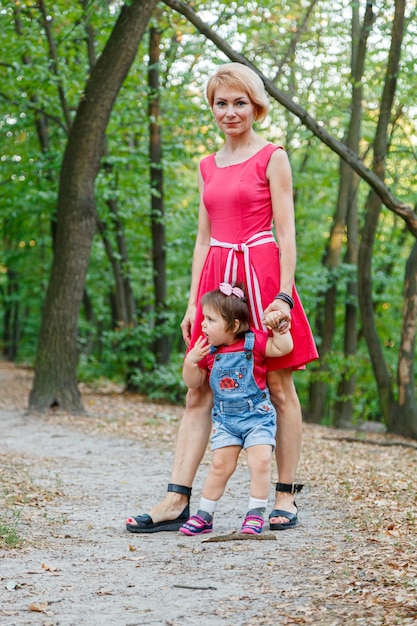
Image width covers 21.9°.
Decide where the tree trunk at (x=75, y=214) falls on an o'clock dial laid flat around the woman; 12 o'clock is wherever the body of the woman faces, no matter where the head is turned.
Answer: The tree trunk is roughly at 4 o'clock from the woman.

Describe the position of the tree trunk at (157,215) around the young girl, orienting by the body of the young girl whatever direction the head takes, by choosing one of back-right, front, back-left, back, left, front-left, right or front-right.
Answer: back-right

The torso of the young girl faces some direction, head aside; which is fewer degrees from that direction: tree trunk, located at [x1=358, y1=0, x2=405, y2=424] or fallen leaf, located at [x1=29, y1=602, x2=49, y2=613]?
the fallen leaf

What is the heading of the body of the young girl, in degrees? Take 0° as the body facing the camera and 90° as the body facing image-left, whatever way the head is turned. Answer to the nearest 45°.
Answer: approximately 45°

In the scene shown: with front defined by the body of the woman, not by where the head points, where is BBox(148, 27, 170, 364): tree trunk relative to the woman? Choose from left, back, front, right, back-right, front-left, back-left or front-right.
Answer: back-right

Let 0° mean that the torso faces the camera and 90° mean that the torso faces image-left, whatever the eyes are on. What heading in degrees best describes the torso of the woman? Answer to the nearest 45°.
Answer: approximately 45°
